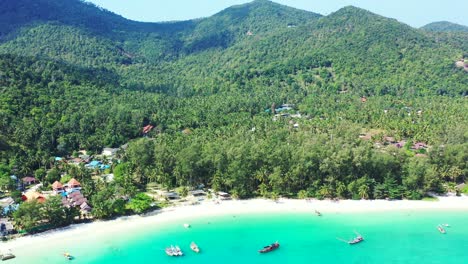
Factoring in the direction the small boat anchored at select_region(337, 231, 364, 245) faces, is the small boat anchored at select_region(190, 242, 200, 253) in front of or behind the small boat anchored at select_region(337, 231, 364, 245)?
in front

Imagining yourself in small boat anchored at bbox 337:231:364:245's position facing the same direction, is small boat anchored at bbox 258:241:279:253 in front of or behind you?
in front

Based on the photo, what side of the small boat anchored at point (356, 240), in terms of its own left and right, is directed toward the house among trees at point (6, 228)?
front

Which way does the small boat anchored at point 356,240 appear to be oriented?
to the viewer's left
